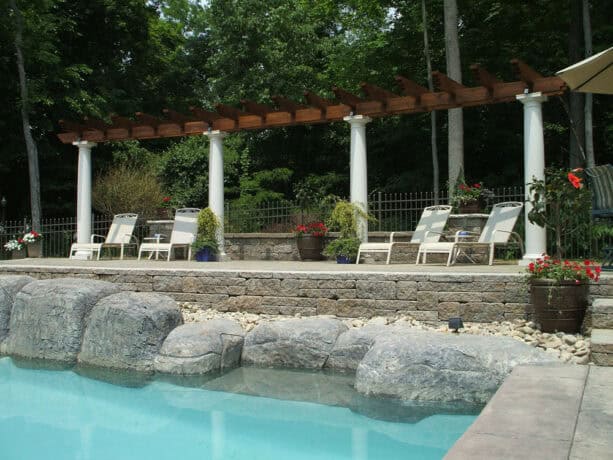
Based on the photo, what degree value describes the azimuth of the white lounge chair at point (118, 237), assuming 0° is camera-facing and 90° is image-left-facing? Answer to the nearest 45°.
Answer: approximately 45°
